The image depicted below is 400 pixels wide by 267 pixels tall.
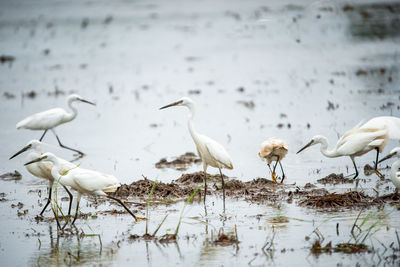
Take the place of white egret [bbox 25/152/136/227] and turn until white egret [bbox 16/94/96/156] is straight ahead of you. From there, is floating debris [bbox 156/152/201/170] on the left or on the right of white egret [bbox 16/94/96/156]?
right

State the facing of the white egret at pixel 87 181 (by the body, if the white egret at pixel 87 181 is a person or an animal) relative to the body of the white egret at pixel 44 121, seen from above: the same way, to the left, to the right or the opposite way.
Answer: the opposite way

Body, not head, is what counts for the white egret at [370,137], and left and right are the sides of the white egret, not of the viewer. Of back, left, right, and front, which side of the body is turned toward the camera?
left

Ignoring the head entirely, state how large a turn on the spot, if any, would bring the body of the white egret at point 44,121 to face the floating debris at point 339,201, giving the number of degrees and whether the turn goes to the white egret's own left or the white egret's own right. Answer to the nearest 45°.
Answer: approximately 45° to the white egret's own right

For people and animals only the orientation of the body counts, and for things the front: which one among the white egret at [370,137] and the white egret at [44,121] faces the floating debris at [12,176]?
the white egret at [370,137]

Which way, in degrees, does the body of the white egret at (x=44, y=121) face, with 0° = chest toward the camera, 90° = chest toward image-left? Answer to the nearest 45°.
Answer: approximately 270°

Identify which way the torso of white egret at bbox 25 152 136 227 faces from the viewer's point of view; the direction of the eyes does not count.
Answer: to the viewer's left

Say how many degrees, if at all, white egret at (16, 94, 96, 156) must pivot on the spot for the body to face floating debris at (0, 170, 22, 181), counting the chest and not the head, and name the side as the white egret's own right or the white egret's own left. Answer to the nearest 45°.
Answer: approximately 90° to the white egret's own right

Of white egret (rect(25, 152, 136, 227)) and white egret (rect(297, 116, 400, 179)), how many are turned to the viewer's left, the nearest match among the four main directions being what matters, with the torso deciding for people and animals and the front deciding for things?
2

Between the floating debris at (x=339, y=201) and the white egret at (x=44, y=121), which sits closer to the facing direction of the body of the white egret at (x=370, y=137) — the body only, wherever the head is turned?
the white egret

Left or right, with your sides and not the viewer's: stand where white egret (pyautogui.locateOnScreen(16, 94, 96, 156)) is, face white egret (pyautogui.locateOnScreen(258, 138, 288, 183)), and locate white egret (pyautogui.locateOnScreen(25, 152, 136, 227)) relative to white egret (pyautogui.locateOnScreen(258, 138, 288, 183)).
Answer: right

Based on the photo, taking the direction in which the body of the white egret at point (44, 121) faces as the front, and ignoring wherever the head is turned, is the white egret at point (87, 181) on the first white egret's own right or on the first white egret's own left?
on the first white egret's own right

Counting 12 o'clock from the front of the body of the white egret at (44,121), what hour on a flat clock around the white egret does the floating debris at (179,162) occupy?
The floating debris is roughly at 1 o'clock from the white egret.

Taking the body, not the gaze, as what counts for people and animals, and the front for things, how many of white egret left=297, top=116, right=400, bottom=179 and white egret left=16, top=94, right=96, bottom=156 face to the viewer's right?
1

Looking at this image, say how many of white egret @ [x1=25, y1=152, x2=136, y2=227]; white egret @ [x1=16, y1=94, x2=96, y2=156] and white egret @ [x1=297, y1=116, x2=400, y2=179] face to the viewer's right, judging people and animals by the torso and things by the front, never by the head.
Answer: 1

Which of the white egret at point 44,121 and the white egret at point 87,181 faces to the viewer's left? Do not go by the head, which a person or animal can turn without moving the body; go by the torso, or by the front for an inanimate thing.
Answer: the white egret at point 87,181

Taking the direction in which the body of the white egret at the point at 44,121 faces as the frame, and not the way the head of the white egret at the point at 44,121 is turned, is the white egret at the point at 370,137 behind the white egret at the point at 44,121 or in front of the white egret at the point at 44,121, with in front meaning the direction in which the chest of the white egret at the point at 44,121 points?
in front
